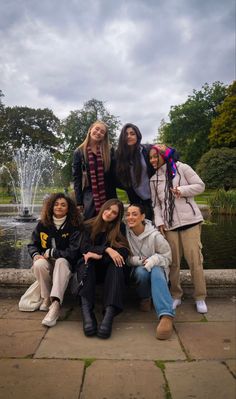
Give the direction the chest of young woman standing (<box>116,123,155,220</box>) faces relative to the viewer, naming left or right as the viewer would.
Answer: facing the viewer and to the right of the viewer

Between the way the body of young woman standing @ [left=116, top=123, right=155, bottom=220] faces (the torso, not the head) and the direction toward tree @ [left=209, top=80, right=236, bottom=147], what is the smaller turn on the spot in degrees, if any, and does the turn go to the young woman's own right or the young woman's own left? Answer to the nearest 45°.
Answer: approximately 135° to the young woman's own left

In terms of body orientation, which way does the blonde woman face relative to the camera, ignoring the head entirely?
toward the camera

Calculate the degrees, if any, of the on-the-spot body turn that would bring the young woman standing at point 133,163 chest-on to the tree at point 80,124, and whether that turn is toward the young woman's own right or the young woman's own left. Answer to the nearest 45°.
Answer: approximately 135° to the young woman's own left

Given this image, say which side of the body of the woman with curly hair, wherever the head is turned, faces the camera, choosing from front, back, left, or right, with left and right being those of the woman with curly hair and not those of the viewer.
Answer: front

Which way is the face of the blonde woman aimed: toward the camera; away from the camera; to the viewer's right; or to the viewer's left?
toward the camera

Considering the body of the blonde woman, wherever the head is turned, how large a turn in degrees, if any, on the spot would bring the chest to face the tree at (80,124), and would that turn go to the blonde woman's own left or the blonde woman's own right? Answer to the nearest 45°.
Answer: approximately 180°

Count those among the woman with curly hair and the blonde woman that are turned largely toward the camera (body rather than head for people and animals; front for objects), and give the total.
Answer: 2

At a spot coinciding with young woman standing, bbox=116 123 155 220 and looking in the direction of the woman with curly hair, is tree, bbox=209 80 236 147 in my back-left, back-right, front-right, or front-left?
back-right
